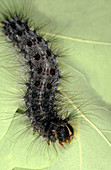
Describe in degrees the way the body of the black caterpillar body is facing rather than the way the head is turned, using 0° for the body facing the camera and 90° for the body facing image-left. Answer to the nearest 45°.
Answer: approximately 315°
